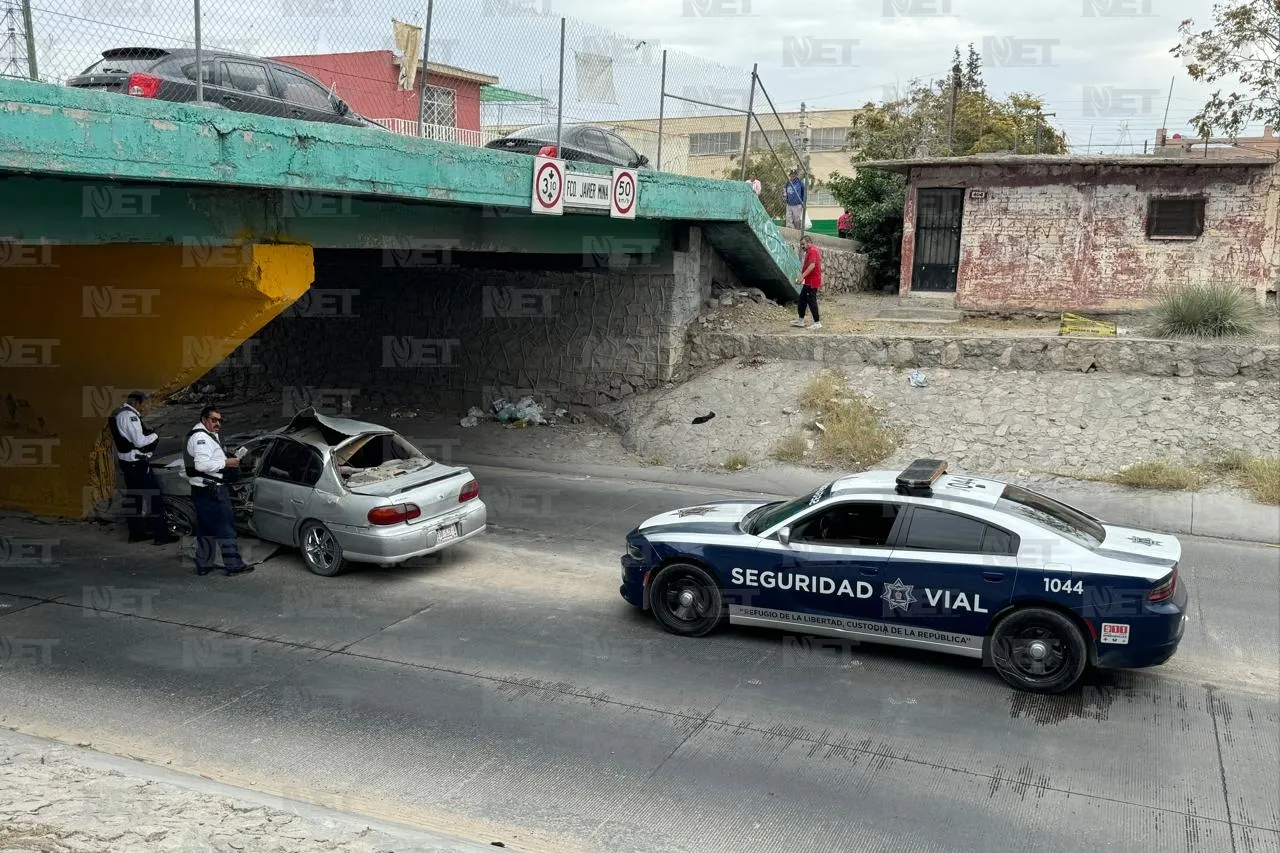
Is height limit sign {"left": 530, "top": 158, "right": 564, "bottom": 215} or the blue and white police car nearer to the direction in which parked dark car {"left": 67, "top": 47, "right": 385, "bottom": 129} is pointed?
the height limit sign

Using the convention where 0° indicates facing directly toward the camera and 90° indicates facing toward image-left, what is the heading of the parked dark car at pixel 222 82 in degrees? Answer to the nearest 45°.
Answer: approximately 225°

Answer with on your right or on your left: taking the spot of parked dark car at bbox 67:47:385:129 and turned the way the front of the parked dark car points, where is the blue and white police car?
on your right

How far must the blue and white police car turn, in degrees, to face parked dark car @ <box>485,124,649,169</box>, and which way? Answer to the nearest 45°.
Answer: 0° — it already faces it

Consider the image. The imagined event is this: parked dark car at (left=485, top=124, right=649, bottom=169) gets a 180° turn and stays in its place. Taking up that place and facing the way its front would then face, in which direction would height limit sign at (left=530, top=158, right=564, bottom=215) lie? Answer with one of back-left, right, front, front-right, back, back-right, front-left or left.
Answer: front-left

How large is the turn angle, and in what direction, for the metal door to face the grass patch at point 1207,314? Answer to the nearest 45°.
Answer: approximately 45° to its left

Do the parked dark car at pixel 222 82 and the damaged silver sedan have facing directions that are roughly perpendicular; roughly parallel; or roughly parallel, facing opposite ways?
roughly perpendicular

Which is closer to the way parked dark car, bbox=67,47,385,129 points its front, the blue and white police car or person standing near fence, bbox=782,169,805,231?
the person standing near fence

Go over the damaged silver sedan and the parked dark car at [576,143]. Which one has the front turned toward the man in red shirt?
the parked dark car

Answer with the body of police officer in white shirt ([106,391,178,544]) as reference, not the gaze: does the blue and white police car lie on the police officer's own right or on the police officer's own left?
on the police officer's own right

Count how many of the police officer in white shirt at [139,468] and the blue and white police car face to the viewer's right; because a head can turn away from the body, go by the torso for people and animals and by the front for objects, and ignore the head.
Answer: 1

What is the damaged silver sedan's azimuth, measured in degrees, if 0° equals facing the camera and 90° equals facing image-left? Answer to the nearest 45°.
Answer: approximately 135°
